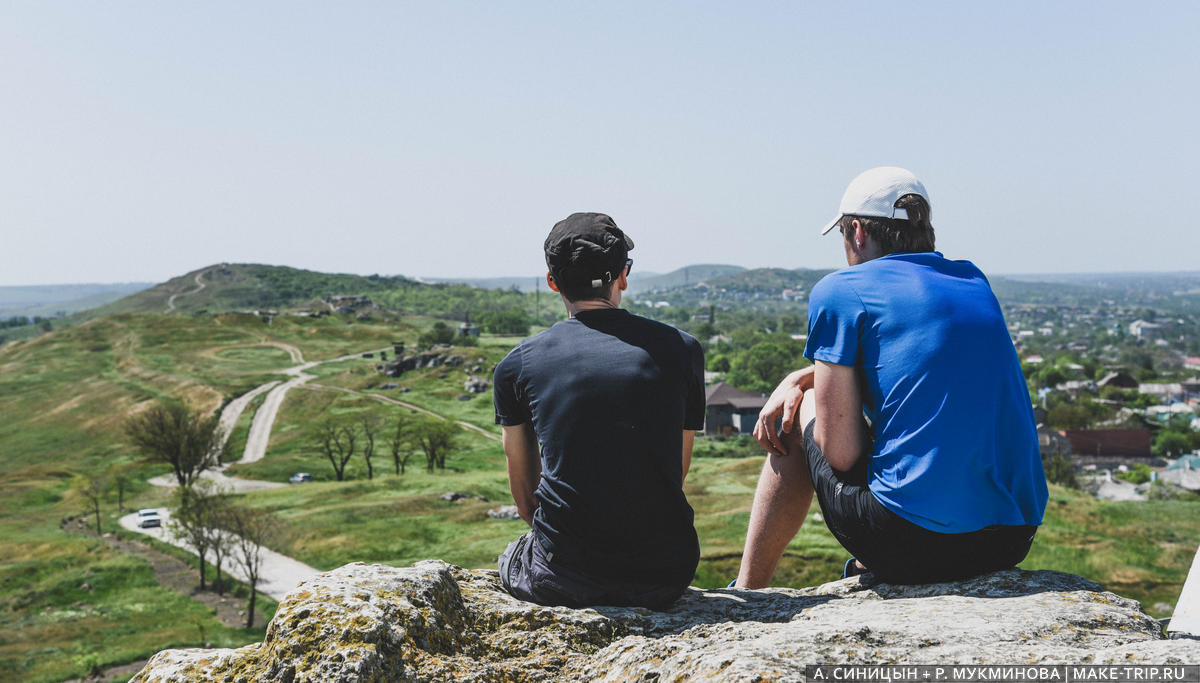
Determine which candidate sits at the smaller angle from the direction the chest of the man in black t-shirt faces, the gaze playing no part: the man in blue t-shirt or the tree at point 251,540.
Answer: the tree

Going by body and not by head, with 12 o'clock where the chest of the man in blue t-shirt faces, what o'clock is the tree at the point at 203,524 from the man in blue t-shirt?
The tree is roughly at 12 o'clock from the man in blue t-shirt.

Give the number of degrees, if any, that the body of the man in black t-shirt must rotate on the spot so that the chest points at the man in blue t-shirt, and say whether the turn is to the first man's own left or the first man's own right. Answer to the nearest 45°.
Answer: approximately 90° to the first man's own right

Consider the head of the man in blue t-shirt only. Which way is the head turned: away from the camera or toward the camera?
away from the camera

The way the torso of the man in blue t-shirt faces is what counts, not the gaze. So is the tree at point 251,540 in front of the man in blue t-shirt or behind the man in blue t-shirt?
in front

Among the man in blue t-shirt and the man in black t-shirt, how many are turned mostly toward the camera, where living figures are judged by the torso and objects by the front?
0

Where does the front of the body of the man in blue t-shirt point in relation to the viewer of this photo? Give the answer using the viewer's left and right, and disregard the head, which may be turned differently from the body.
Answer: facing away from the viewer and to the left of the viewer

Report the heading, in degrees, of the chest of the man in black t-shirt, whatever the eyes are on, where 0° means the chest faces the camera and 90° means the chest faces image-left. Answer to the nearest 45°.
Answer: approximately 180°
